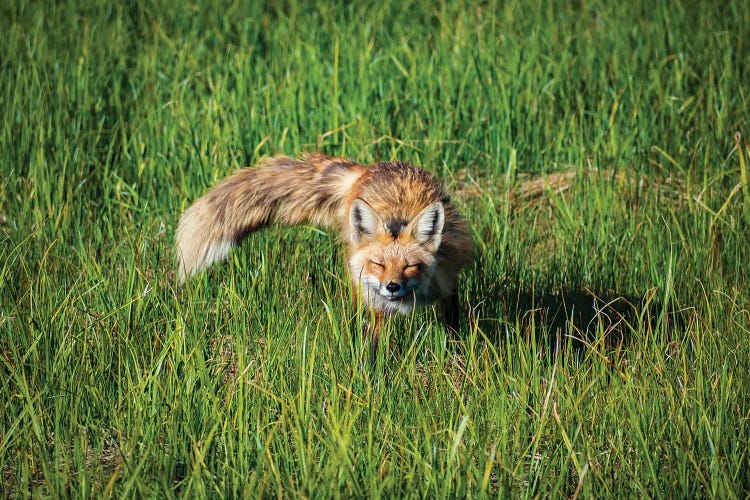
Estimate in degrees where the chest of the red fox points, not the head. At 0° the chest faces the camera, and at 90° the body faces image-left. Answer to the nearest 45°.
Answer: approximately 0°
